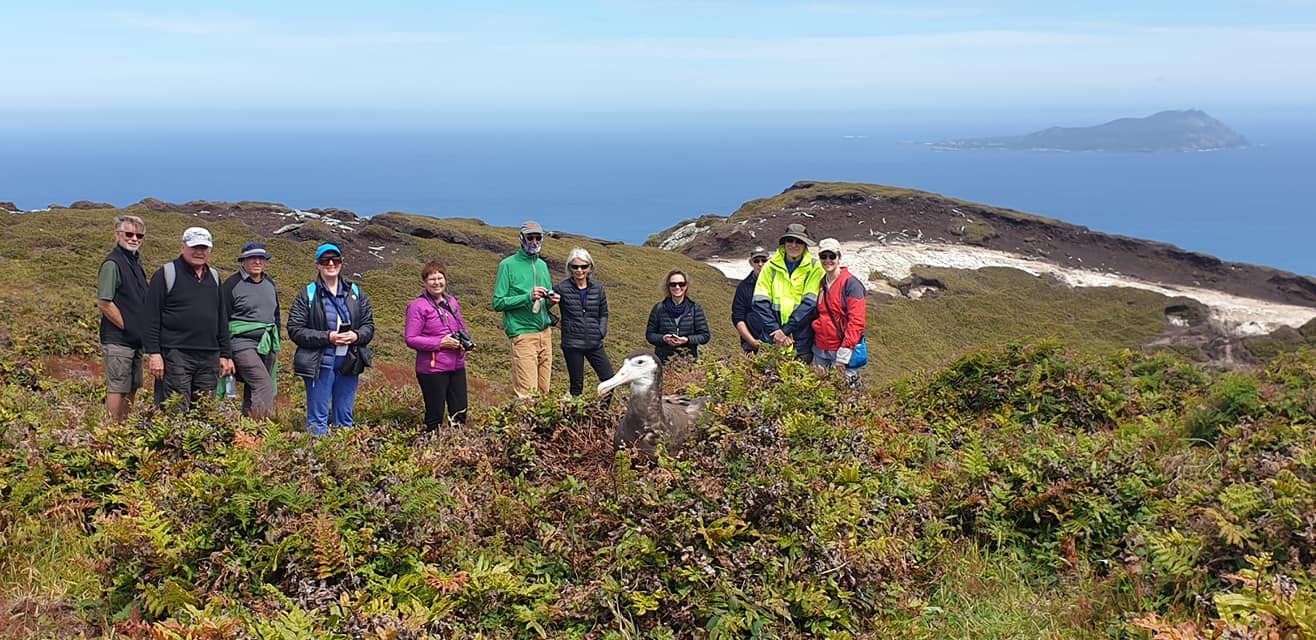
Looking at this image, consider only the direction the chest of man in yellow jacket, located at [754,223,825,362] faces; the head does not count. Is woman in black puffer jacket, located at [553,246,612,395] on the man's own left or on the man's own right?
on the man's own right

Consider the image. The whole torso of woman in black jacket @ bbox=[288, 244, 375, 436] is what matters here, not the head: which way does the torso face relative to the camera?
toward the camera

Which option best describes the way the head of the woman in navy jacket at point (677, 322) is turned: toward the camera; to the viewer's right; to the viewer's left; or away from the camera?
toward the camera

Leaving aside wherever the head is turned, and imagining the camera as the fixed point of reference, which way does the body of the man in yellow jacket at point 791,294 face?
toward the camera

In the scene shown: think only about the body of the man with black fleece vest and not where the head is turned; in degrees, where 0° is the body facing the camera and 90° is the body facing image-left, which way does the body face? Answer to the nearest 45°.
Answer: approximately 315°

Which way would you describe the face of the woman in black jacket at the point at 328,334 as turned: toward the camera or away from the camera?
toward the camera

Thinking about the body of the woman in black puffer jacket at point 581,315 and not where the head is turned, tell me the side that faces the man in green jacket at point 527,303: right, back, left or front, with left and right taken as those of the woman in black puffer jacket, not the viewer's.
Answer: right

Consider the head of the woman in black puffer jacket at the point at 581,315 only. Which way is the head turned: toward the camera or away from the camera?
toward the camera

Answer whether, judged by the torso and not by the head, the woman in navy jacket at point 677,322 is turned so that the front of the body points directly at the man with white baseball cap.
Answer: no

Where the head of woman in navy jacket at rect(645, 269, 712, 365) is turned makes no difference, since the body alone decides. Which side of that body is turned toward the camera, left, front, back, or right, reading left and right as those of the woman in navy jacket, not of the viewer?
front

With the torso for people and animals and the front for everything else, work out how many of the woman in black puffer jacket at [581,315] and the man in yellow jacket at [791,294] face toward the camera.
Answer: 2

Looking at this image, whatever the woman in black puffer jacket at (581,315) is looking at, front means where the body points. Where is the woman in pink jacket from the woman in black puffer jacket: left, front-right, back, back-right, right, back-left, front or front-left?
front-right

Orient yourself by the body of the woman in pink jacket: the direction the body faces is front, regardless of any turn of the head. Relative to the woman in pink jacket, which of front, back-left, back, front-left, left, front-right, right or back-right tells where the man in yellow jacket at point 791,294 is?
front-left

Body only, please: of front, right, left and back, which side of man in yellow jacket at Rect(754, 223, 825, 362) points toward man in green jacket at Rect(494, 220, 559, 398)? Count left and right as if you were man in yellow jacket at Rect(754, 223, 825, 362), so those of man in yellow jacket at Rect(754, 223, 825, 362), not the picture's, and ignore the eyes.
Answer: right

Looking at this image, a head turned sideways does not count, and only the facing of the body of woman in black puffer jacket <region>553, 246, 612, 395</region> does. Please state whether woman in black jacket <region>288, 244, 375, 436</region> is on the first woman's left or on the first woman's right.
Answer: on the first woman's right
